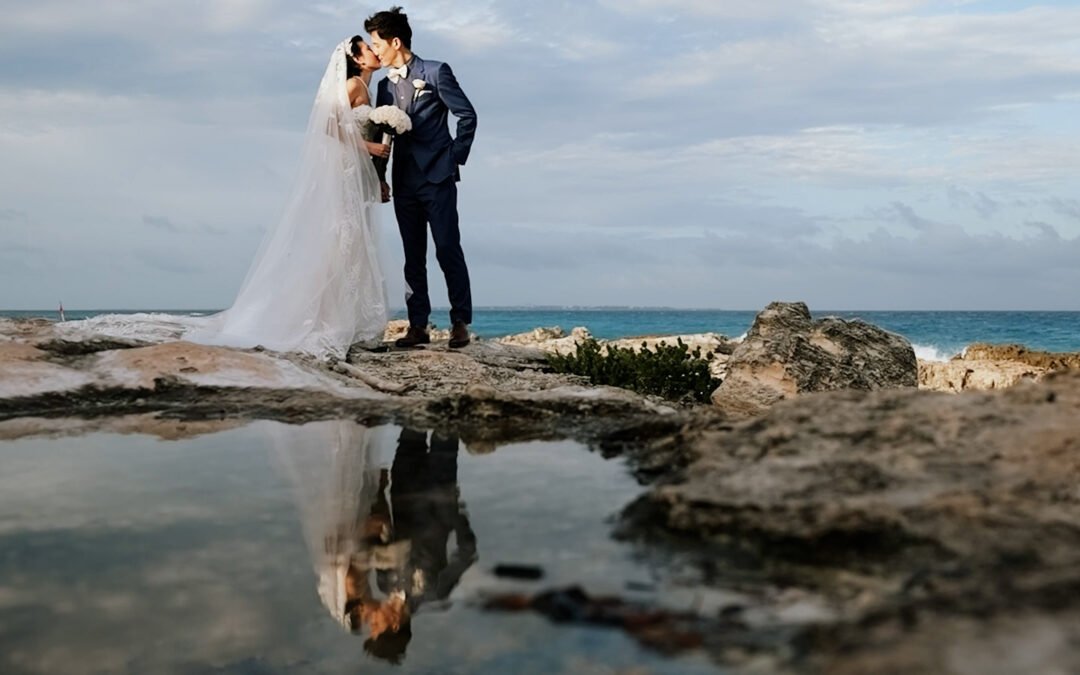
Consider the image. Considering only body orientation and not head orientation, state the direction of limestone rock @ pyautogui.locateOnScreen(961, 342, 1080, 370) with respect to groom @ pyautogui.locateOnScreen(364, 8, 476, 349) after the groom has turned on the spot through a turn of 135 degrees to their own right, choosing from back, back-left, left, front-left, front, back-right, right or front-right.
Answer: front-right

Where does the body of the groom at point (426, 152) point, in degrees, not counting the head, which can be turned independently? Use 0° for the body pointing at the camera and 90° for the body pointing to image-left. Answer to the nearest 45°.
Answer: approximately 45°

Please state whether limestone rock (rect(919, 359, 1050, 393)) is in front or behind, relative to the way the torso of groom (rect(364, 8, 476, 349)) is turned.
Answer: behind

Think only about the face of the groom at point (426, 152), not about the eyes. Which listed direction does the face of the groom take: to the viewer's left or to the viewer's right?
to the viewer's left

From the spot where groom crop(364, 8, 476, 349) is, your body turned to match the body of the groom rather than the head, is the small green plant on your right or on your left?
on your left

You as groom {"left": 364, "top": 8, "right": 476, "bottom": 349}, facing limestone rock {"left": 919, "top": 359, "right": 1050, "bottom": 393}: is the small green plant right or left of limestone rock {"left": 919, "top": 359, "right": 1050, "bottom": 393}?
right
